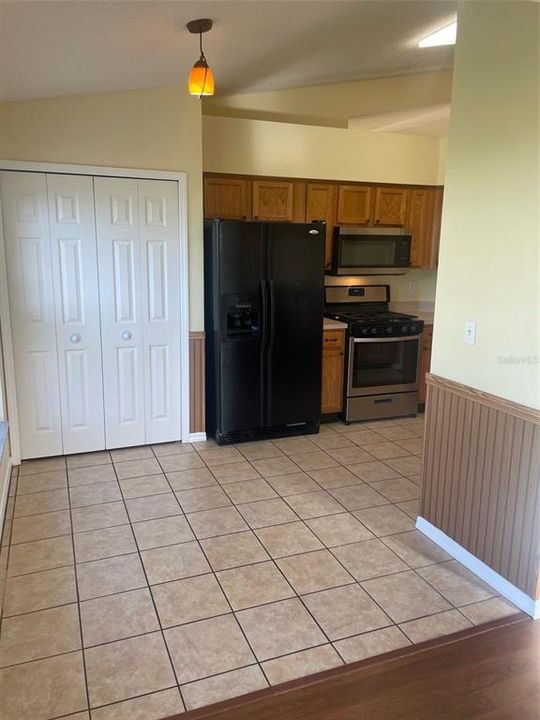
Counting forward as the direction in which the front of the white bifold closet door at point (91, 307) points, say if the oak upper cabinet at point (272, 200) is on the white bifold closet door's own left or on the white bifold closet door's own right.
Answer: on the white bifold closet door's own left

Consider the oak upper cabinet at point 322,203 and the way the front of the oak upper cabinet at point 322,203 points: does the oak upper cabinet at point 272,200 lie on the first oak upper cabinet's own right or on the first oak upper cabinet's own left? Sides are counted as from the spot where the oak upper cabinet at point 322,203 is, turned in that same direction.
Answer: on the first oak upper cabinet's own right

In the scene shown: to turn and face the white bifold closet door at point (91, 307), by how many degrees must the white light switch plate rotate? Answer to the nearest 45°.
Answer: approximately 45° to its right

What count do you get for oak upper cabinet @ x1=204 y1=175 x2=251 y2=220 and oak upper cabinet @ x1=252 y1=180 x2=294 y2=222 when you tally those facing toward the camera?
2

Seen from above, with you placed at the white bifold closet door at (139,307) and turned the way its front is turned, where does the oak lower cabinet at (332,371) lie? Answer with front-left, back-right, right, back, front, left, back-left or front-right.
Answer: left

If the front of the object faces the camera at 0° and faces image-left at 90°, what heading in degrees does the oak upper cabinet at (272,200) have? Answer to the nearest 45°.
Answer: approximately 0°

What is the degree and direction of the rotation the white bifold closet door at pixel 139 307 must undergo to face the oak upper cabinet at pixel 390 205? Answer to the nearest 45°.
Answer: approximately 90° to its left

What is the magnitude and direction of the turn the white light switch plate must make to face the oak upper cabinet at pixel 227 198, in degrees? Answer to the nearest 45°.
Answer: approximately 90° to its right

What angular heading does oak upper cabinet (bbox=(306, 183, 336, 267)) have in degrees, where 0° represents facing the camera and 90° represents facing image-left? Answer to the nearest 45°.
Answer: approximately 315°

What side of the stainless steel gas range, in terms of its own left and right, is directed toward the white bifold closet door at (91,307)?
right
